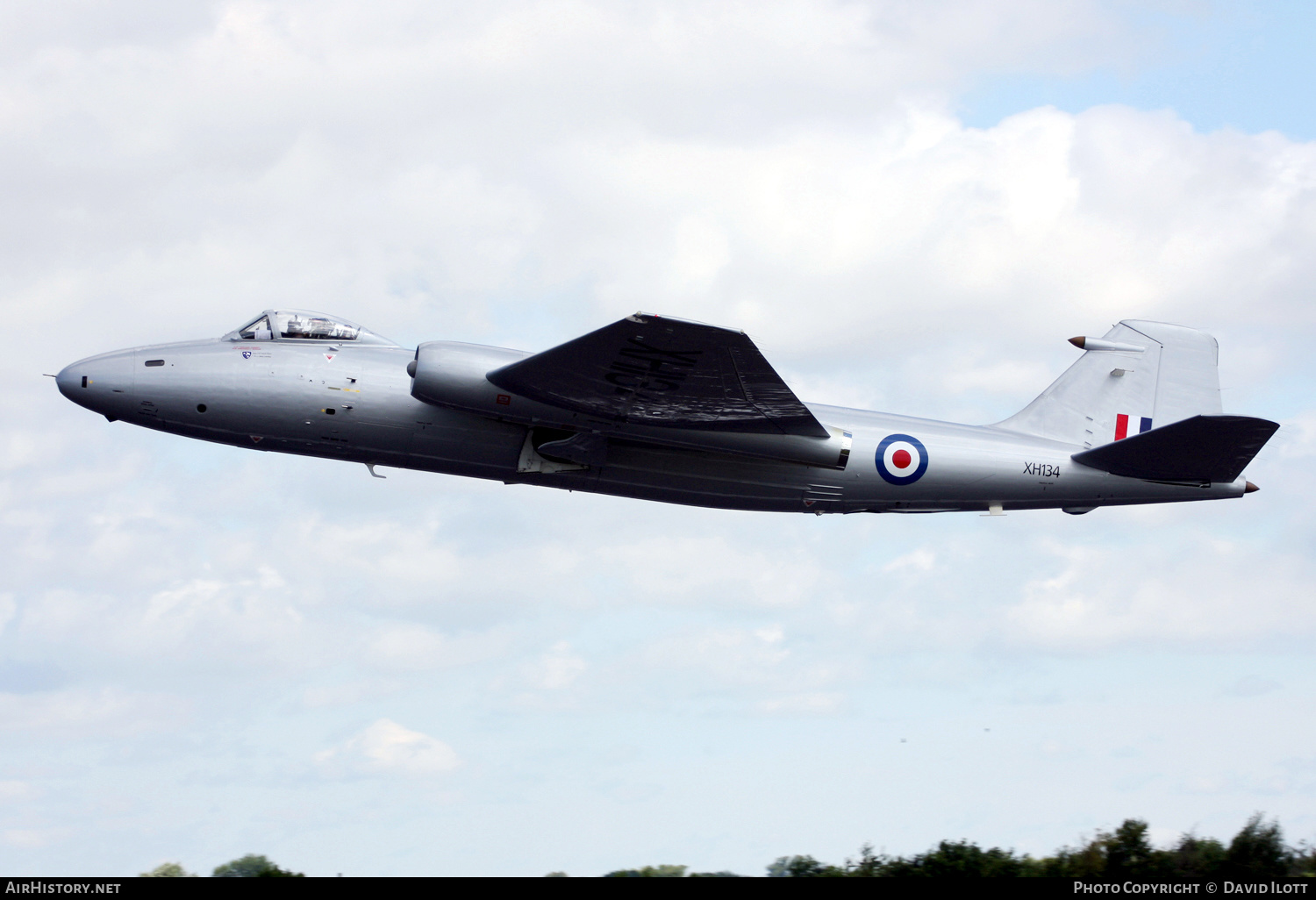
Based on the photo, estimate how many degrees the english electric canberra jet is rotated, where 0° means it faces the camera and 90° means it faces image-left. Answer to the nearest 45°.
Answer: approximately 90°

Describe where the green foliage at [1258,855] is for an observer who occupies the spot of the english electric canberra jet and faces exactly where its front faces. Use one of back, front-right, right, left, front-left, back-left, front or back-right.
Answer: right
